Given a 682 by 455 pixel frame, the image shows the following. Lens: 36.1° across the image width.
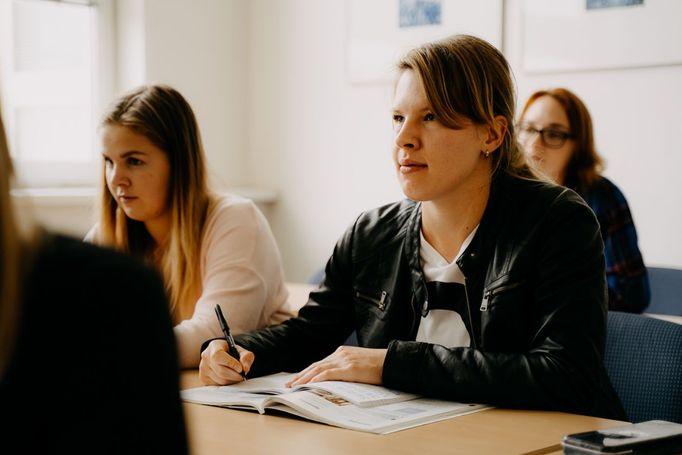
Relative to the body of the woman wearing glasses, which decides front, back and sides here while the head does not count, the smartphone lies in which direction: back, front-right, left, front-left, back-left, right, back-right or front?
front-left

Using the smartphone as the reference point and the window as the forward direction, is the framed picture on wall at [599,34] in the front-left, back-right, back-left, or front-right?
front-right

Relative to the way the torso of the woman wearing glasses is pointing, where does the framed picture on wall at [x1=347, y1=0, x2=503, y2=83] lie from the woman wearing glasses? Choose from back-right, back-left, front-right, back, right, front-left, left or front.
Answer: right

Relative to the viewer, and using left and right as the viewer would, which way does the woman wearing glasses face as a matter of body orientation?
facing the viewer and to the left of the viewer

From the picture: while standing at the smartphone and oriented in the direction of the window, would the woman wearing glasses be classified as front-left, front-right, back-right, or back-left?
front-right

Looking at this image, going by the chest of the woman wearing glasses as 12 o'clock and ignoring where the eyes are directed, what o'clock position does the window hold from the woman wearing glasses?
The window is roughly at 2 o'clock from the woman wearing glasses.

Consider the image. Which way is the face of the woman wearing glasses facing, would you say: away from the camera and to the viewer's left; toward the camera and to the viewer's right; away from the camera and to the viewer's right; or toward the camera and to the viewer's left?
toward the camera and to the viewer's left

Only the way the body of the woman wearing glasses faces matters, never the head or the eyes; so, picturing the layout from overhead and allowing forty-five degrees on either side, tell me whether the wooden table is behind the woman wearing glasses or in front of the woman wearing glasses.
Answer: in front

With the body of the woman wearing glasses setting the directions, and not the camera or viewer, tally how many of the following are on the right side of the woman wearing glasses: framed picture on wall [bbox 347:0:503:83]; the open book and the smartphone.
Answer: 1
